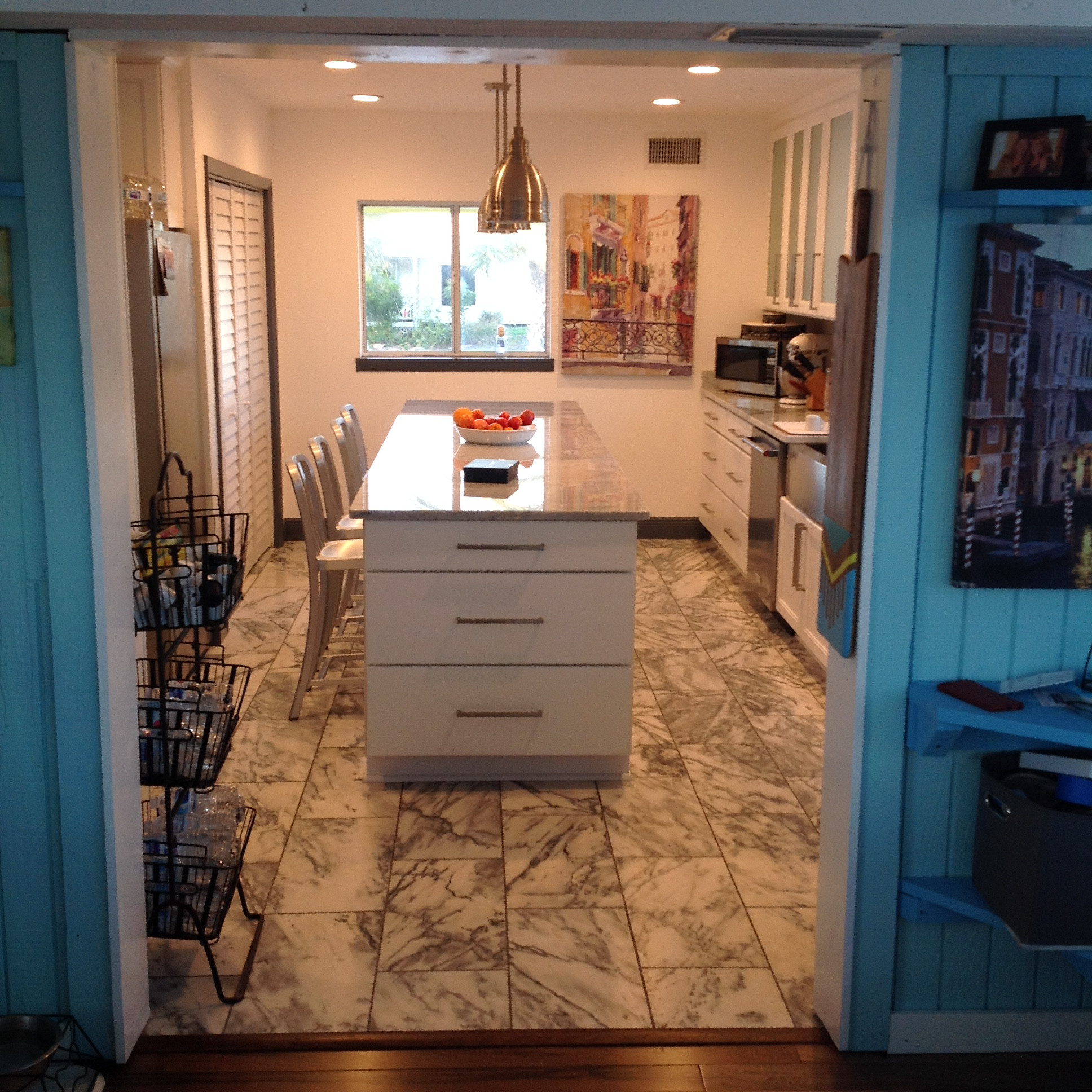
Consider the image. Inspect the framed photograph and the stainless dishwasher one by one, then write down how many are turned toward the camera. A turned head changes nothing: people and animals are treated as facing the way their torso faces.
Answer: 1

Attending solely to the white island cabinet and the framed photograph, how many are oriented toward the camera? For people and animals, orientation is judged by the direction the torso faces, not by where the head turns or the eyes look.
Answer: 2

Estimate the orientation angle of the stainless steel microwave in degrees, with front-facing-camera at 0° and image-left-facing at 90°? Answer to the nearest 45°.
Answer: approximately 45°

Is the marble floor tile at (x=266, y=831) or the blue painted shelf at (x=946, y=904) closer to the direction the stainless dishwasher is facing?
the marble floor tile

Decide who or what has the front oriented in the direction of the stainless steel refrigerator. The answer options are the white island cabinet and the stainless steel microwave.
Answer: the stainless steel microwave

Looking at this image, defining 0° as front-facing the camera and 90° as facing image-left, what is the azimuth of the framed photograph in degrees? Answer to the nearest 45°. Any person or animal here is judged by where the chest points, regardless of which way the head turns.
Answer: approximately 0°

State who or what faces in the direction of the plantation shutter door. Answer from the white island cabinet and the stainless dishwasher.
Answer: the stainless dishwasher

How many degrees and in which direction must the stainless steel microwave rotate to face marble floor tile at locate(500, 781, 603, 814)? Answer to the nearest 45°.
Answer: approximately 45° to its left

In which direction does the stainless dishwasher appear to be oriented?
to the viewer's left

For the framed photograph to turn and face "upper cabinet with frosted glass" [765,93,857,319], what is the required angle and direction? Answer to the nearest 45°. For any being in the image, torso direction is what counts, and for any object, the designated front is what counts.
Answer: approximately 180°

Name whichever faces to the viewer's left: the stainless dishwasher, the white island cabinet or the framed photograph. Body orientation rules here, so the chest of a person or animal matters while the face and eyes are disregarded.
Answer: the stainless dishwasher

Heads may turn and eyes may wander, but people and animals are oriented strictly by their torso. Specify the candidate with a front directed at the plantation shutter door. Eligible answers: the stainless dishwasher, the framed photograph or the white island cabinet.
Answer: the stainless dishwasher
